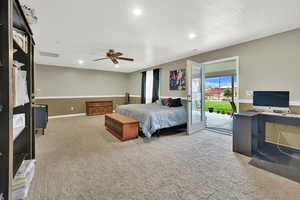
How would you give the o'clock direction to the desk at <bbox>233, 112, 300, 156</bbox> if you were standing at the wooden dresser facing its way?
The desk is roughly at 11 o'clock from the wooden dresser.

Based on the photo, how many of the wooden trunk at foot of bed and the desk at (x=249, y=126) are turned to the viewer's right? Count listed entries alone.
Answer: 0

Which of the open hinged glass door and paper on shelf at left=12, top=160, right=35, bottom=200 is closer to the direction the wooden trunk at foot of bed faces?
the paper on shelf

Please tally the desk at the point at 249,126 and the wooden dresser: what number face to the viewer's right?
0

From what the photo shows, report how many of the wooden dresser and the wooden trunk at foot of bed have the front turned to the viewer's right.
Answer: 0

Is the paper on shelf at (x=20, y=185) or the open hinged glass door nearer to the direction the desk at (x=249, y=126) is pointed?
the paper on shelf

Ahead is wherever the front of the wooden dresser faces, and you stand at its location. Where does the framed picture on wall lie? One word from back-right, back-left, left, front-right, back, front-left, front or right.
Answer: front-left

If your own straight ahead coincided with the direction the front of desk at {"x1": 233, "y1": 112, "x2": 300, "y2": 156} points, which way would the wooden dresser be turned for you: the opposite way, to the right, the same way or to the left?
to the left

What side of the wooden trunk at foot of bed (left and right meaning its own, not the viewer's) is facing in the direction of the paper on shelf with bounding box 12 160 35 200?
front

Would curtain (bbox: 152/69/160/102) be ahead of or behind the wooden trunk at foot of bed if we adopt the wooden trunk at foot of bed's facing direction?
behind
